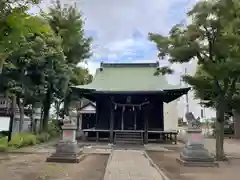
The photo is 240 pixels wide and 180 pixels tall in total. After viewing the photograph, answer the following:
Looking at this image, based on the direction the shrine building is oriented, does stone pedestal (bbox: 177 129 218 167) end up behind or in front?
in front

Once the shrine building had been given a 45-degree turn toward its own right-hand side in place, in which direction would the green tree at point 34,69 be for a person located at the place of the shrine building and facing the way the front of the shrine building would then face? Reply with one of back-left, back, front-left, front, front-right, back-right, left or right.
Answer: front

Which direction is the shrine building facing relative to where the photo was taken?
toward the camera

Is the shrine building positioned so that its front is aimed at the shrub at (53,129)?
no

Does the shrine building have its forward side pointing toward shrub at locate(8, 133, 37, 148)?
no

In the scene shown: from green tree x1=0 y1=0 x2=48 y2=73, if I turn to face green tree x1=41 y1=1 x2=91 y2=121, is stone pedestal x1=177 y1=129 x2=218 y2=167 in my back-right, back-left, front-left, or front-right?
front-right

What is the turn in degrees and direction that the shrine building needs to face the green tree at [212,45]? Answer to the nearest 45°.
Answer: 0° — it already faces it

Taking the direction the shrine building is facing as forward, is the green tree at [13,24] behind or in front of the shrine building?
in front
